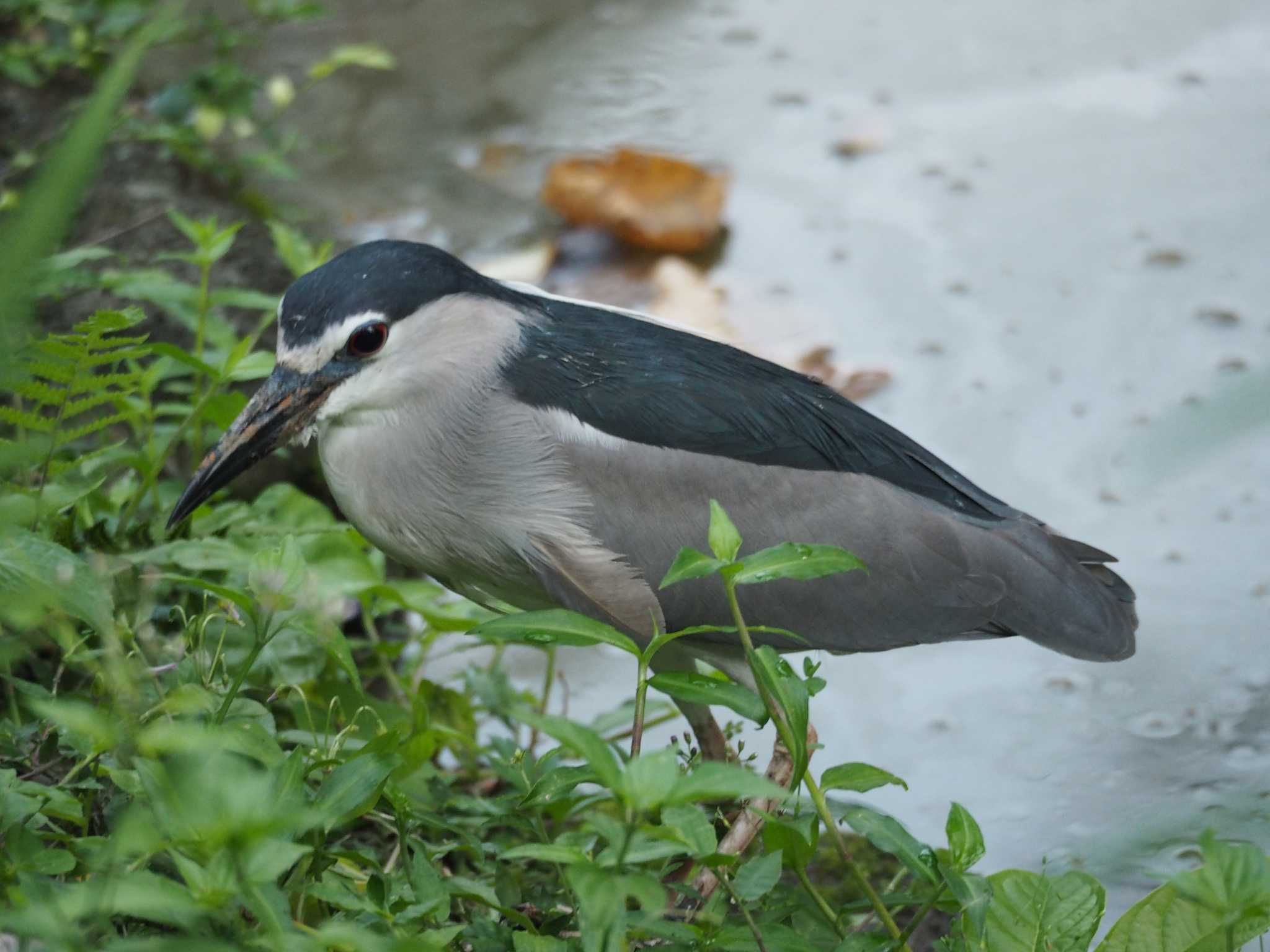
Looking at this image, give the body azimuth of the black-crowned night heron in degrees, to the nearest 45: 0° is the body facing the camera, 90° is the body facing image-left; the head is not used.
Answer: approximately 90°

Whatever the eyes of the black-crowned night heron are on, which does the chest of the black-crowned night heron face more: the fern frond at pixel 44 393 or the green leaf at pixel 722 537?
the fern frond

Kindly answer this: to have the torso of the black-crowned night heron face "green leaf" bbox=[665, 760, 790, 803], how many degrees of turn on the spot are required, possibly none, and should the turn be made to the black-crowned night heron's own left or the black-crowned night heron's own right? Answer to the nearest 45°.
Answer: approximately 90° to the black-crowned night heron's own left

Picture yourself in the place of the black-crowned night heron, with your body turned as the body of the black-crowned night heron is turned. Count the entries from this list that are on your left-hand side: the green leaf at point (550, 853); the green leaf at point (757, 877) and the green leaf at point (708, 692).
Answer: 3

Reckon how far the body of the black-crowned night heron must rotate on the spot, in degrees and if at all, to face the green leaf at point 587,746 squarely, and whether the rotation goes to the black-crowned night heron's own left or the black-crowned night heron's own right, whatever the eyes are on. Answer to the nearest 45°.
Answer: approximately 90° to the black-crowned night heron's own left

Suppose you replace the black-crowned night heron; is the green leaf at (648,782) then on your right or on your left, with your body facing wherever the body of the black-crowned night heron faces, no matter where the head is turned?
on your left

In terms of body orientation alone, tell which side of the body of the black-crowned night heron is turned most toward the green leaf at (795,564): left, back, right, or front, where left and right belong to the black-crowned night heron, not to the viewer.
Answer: left

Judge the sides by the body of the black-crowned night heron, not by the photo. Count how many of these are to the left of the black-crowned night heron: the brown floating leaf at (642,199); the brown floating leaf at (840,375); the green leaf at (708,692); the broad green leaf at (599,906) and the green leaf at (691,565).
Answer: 3

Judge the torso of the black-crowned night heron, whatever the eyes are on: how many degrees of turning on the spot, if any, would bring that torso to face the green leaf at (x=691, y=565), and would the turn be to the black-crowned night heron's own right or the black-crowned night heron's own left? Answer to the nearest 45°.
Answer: approximately 90° to the black-crowned night heron's own left

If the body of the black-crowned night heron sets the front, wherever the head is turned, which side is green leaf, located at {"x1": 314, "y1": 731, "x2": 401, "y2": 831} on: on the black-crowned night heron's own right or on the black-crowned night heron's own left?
on the black-crowned night heron's own left

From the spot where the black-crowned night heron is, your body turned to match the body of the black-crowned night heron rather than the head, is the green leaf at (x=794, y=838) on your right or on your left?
on your left

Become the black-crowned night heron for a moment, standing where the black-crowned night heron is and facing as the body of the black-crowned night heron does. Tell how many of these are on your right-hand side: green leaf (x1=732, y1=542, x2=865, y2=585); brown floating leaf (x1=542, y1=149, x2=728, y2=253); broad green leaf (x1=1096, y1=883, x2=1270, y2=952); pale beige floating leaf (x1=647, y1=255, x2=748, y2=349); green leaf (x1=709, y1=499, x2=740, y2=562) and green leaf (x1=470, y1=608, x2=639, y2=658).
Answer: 2

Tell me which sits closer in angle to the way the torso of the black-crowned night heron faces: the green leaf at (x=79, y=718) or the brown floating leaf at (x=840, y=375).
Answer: the green leaf

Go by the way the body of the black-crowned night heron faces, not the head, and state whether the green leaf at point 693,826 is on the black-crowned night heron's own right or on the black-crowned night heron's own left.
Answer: on the black-crowned night heron's own left

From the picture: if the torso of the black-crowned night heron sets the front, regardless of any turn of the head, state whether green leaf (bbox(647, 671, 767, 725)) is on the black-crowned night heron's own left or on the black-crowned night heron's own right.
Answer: on the black-crowned night heron's own left
